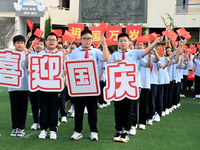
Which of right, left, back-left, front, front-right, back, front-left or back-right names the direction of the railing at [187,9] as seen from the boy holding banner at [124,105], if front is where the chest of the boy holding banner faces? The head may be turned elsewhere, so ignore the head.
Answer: back

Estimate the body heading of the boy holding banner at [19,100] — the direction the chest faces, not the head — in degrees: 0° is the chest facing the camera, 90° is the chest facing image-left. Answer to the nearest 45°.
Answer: approximately 0°

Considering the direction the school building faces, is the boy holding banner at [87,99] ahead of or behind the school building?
ahead

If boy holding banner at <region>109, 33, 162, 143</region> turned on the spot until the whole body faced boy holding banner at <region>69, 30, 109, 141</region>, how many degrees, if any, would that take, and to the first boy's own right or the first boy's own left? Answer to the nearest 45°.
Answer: approximately 90° to the first boy's own right

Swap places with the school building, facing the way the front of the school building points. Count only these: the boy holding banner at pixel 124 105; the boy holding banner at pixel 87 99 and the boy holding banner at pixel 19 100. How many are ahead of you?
3

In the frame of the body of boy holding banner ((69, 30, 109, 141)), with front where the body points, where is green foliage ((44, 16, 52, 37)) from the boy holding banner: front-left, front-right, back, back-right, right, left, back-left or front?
back

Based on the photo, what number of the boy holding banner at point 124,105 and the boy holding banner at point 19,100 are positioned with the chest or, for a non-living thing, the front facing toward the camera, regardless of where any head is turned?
2

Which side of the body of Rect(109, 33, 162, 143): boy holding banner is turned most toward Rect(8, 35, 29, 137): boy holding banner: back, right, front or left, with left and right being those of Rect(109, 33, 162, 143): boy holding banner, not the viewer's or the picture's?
right

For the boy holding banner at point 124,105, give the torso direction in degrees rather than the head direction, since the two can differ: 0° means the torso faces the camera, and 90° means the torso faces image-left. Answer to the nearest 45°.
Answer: approximately 0°

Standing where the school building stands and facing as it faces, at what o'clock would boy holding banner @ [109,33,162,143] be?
The boy holding banner is roughly at 12 o'clock from the school building.
